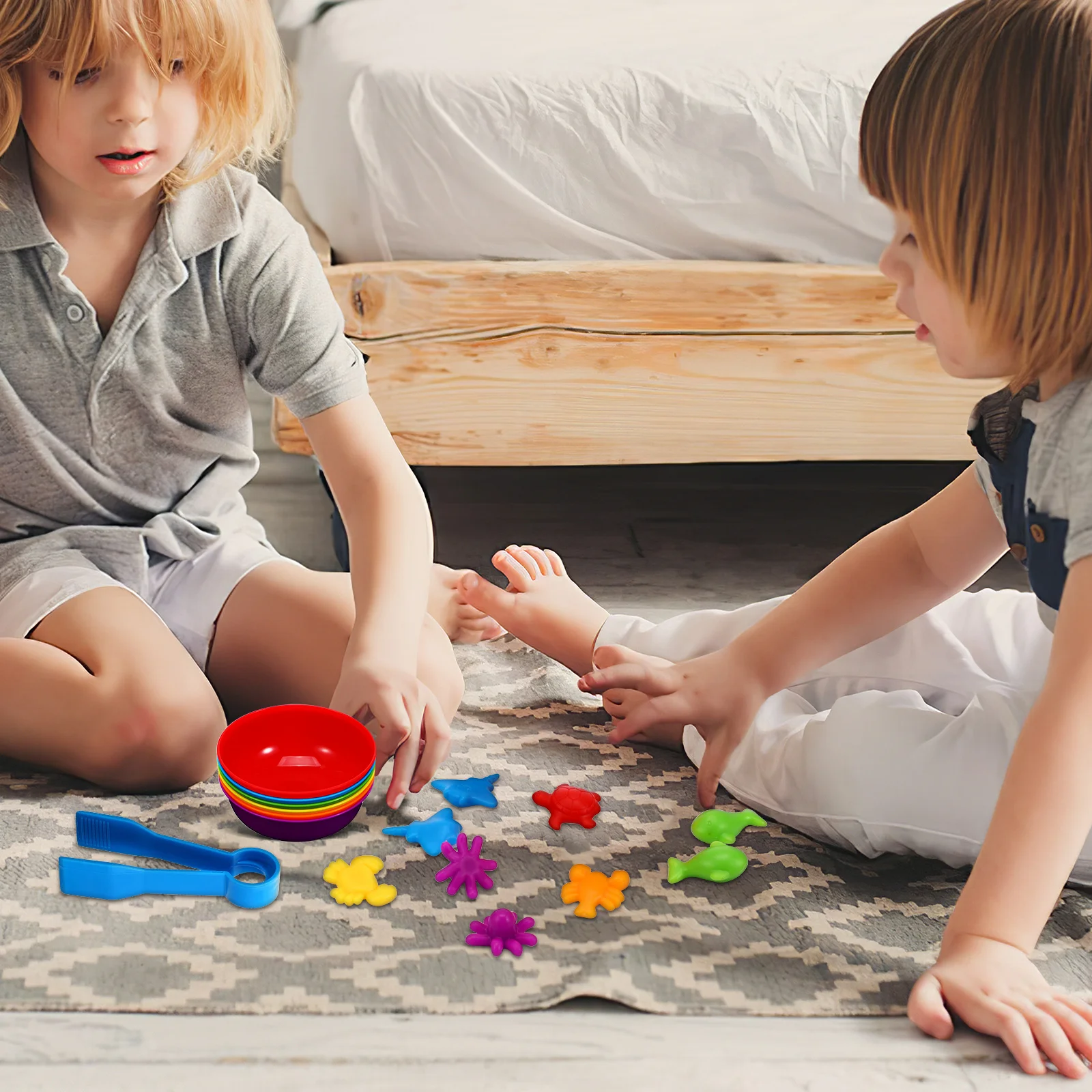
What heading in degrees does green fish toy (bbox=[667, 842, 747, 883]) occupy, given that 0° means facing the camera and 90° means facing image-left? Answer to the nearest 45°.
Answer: approximately 270°

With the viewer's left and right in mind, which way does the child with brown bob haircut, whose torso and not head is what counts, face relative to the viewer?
facing to the left of the viewer

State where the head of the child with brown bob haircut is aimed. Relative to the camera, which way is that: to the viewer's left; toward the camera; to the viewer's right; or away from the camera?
to the viewer's left
